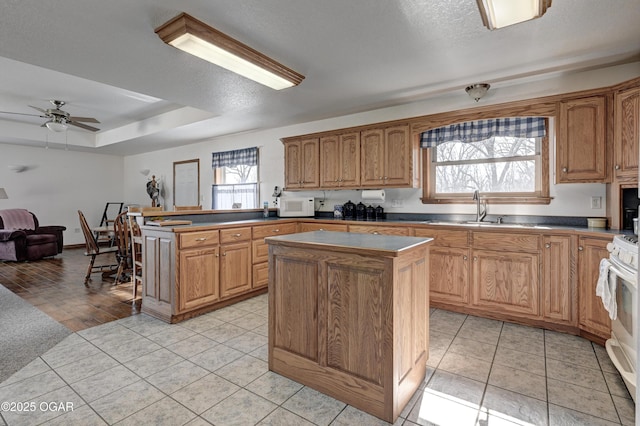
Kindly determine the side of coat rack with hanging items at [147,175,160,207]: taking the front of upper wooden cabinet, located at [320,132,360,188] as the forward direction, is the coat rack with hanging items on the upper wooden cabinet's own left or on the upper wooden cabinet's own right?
on the upper wooden cabinet's own right

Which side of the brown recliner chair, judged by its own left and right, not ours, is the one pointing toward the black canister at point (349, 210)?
front

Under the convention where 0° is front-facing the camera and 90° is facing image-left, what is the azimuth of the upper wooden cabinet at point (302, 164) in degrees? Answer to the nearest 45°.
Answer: approximately 45°

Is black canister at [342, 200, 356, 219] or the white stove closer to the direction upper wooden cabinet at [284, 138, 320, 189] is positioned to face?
the white stove

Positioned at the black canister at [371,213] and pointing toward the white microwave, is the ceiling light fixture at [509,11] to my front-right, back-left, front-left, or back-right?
back-left

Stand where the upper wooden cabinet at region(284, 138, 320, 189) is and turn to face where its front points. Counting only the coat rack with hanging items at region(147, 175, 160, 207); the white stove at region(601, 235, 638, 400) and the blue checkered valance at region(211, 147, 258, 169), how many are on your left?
1

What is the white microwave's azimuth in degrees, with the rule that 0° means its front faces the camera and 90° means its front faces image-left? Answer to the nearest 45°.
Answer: approximately 0°

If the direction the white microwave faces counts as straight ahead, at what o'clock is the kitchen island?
The kitchen island is roughly at 12 o'clock from the white microwave.

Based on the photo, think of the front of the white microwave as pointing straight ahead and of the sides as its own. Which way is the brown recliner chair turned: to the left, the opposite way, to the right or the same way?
to the left

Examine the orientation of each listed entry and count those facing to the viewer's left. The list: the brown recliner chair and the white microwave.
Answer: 0

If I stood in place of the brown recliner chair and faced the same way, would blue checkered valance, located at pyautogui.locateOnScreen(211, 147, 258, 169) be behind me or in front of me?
in front

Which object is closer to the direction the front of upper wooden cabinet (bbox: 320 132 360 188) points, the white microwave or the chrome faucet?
the white microwave

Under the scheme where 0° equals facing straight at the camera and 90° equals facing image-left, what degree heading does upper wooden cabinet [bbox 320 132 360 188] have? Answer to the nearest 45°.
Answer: approximately 45°

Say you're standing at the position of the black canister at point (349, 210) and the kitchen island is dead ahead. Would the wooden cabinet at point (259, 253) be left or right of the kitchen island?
right

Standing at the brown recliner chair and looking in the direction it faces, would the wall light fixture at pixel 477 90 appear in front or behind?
in front
